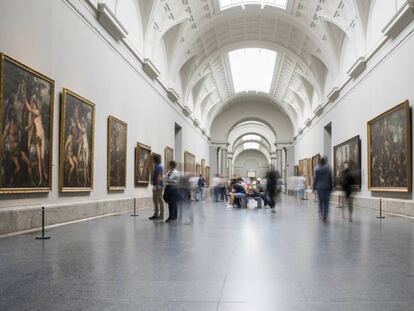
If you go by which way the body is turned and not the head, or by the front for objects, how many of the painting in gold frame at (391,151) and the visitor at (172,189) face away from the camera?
0

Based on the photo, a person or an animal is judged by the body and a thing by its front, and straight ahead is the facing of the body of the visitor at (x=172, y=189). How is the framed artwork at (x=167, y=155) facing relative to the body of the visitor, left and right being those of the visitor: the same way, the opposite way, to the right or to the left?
the opposite way

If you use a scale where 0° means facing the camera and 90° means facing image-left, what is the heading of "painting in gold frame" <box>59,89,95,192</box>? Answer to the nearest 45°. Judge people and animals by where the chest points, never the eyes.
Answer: approximately 315°

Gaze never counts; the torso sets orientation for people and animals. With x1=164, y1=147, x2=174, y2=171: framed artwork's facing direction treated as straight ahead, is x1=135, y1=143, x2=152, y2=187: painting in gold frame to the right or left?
on its right

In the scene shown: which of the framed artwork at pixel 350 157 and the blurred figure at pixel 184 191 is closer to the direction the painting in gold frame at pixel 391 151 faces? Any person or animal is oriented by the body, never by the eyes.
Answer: the blurred figure

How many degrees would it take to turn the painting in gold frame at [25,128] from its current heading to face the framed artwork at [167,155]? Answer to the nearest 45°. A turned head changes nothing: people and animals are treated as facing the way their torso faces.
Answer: approximately 90° to its left

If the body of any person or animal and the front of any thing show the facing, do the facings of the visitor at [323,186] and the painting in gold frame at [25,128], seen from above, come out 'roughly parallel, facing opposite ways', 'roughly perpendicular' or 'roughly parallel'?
roughly perpendicular

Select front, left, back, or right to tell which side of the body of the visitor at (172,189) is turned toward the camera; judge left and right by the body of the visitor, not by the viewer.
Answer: left

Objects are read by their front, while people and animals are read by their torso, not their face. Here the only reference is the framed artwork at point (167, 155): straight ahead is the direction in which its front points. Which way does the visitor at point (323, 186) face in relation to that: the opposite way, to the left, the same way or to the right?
to the left

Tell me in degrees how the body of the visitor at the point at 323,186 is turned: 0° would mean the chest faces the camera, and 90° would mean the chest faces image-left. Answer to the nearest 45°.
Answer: approximately 180°

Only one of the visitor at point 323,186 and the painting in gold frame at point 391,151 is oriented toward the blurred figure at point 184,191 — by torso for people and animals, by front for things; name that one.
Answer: the painting in gold frame

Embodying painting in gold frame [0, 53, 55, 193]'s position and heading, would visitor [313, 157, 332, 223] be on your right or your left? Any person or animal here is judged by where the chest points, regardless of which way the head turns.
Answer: on your left

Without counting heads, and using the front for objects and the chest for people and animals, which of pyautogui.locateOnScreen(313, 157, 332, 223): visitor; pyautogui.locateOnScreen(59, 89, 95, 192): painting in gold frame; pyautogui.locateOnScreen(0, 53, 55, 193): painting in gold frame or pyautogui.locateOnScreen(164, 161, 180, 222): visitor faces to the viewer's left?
pyautogui.locateOnScreen(164, 161, 180, 222): visitor

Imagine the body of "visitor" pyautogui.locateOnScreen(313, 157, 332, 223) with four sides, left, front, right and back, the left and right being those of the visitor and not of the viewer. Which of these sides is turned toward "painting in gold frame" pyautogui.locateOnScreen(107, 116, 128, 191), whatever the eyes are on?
left

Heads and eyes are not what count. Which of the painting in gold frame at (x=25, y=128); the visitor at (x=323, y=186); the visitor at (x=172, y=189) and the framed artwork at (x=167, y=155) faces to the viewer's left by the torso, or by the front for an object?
the visitor at (x=172, y=189)

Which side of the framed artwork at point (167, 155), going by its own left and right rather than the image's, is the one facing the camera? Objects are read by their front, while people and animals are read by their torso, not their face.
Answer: right
